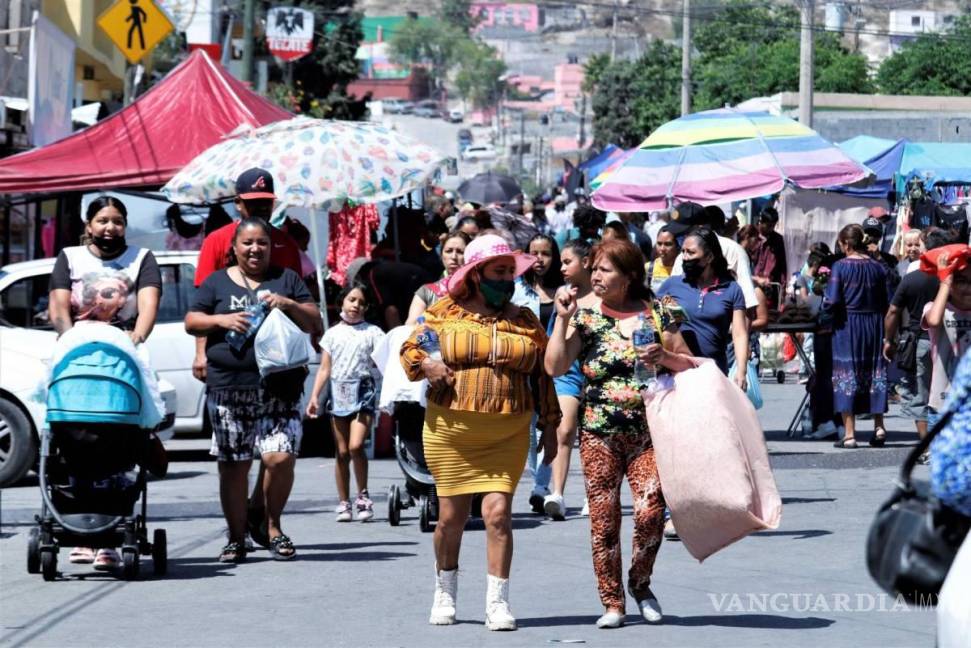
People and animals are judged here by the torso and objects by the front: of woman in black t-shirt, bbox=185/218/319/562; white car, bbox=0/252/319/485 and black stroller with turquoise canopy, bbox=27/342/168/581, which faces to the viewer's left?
the white car

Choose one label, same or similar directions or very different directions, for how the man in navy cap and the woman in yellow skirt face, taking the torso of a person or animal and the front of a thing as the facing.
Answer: same or similar directions

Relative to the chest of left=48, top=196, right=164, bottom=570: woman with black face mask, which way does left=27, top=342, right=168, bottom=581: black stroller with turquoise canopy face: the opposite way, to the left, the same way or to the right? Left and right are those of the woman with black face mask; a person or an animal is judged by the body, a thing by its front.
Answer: the same way

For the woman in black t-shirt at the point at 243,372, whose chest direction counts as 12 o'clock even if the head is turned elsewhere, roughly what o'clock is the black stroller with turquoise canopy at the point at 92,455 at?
The black stroller with turquoise canopy is roughly at 2 o'clock from the woman in black t-shirt.

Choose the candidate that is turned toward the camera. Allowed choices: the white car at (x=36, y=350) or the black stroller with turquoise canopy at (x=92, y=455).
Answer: the black stroller with turquoise canopy

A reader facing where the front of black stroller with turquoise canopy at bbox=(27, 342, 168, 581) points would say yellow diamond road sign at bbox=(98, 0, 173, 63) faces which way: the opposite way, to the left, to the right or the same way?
the same way

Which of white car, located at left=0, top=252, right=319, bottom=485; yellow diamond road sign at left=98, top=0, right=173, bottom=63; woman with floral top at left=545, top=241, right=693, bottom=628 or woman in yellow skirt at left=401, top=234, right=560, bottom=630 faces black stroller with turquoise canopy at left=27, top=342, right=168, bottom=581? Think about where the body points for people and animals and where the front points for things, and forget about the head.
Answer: the yellow diamond road sign

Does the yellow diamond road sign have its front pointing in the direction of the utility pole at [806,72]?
no

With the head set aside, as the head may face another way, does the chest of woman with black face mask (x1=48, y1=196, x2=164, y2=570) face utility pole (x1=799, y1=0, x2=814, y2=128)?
no

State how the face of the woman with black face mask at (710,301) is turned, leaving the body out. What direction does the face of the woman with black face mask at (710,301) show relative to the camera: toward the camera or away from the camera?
toward the camera

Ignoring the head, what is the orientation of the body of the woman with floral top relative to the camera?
toward the camera

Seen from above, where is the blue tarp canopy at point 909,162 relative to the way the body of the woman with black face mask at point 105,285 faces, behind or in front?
behind

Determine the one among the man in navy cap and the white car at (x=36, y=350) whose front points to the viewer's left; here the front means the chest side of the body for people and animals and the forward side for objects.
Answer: the white car

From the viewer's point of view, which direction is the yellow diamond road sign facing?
toward the camera

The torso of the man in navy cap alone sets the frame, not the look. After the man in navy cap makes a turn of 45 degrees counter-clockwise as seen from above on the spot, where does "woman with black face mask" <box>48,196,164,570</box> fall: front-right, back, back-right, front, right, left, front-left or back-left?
right

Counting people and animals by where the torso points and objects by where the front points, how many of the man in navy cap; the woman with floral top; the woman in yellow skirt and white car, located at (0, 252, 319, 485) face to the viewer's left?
1

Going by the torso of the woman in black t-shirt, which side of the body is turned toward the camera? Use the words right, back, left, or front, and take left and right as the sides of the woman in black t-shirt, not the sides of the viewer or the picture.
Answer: front

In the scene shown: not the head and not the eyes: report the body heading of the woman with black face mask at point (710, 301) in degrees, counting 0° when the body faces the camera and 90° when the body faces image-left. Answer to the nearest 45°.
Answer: approximately 45°

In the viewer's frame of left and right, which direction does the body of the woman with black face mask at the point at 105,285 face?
facing the viewer
